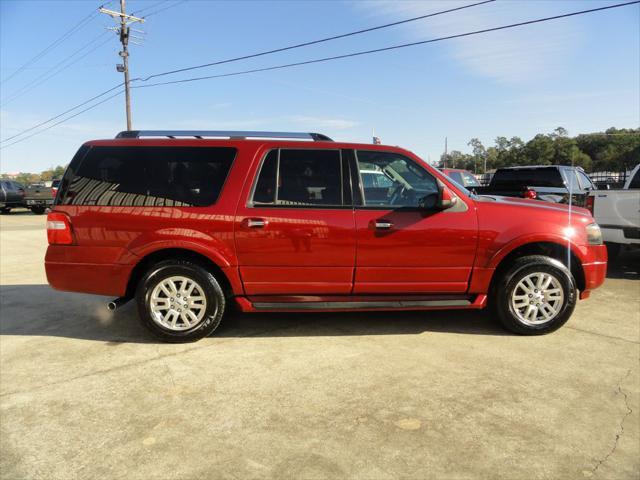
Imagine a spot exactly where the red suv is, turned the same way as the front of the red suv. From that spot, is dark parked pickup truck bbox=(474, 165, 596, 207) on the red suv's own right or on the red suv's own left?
on the red suv's own left

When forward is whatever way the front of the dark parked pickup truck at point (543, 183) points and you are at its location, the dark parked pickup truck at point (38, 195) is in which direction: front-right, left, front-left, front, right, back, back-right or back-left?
back-left

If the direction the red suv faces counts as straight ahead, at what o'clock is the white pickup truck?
The white pickup truck is roughly at 11 o'clock from the red suv.

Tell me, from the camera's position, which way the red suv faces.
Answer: facing to the right of the viewer

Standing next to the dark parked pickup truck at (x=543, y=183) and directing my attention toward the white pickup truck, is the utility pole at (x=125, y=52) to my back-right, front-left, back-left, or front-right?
back-right

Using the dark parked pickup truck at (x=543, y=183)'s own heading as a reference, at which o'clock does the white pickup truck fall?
The white pickup truck is roughly at 4 o'clock from the dark parked pickup truck.

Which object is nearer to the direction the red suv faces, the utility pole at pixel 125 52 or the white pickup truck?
the white pickup truck

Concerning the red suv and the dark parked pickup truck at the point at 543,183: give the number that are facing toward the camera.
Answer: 0

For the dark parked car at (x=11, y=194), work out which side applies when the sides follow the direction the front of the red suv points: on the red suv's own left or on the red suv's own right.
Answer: on the red suv's own left

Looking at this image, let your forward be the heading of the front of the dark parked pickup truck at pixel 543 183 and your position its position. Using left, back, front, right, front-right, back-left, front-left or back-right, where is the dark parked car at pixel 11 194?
back-left

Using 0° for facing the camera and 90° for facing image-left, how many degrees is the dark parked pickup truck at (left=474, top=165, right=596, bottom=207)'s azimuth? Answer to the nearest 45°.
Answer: approximately 225°

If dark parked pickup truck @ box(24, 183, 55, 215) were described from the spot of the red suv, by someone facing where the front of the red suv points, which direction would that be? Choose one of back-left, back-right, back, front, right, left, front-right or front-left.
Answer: back-left
